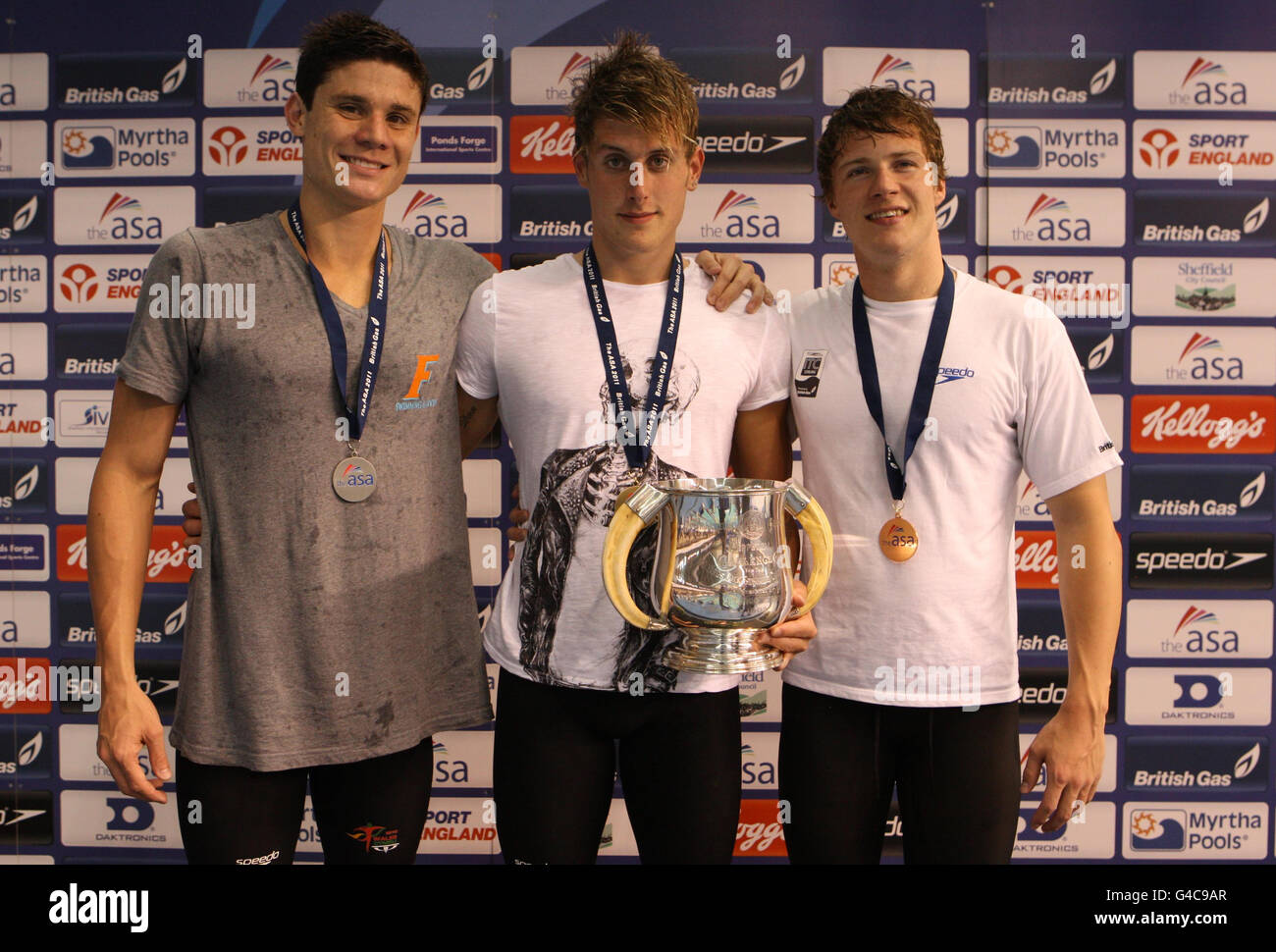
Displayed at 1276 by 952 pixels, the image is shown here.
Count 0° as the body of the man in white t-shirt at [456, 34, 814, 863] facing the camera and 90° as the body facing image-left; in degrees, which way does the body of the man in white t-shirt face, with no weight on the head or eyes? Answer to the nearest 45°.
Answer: approximately 0°

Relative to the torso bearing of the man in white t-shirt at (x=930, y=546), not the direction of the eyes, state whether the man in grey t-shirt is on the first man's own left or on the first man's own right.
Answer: on the first man's own right

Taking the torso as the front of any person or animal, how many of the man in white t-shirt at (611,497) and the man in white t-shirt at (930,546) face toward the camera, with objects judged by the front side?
2
